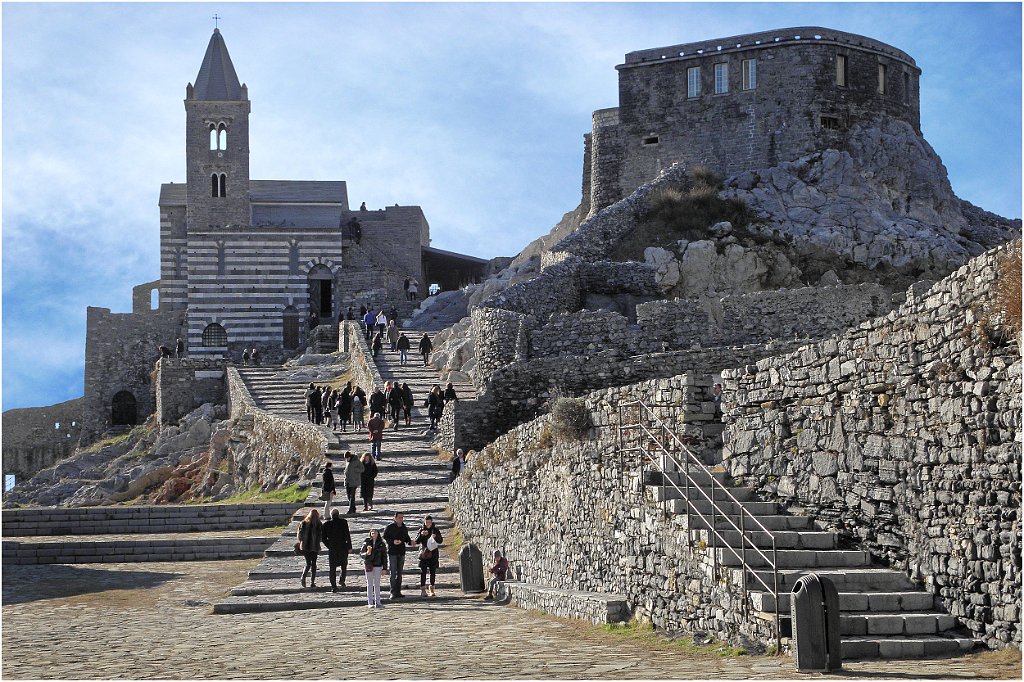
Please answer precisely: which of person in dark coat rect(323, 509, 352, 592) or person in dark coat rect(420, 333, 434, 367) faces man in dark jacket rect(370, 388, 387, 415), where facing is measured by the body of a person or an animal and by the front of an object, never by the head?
person in dark coat rect(323, 509, 352, 592)

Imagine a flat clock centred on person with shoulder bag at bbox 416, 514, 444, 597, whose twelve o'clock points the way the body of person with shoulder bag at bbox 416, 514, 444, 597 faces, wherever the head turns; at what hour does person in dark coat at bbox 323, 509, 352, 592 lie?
person in dark coat at bbox 323, 509, 352, 592 is roughly at 4 o'clock from person with shoulder bag at bbox 416, 514, 444, 597.

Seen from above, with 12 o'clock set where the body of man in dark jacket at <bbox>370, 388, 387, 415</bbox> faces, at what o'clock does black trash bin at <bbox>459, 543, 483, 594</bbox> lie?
The black trash bin is roughly at 6 o'clock from the man in dark jacket.

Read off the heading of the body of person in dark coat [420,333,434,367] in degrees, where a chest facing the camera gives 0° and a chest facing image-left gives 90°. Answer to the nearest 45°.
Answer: approximately 180°

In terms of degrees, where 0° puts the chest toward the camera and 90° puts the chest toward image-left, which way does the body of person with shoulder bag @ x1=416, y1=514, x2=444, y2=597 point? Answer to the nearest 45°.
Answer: approximately 0°

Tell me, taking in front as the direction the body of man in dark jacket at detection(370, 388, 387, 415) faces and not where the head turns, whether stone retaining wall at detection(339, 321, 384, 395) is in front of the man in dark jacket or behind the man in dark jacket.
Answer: in front

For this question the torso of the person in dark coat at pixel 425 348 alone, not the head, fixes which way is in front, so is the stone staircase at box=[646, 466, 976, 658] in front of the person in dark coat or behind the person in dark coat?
behind

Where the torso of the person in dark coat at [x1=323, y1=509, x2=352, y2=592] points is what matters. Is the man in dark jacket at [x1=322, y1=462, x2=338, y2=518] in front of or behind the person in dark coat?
in front

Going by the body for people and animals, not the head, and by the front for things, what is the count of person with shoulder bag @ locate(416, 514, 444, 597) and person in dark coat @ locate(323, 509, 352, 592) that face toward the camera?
1

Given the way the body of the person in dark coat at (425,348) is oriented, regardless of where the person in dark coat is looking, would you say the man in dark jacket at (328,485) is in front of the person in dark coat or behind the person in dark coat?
behind

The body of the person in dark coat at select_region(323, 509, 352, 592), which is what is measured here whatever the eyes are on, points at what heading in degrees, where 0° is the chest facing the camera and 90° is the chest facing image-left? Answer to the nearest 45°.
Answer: approximately 180°
